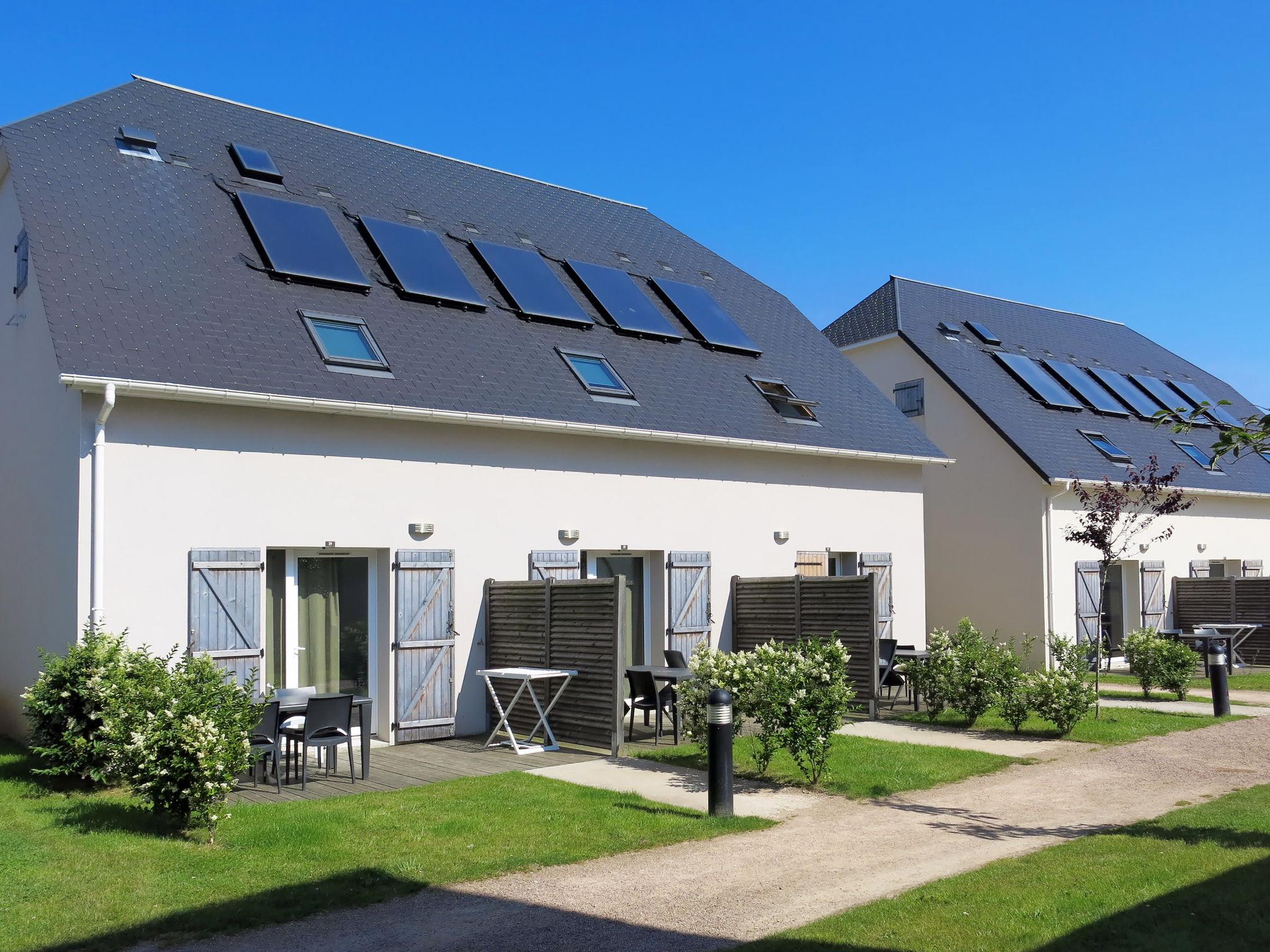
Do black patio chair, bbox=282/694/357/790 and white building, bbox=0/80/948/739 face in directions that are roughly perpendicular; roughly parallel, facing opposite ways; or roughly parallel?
roughly parallel, facing opposite ways

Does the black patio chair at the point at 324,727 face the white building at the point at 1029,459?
no

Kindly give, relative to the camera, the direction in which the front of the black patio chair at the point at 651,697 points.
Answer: facing away from the viewer and to the right of the viewer

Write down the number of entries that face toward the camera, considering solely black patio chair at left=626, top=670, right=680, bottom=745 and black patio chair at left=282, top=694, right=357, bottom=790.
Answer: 0

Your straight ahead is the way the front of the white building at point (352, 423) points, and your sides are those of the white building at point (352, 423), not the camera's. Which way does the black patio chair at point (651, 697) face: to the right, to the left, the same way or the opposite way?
to the left

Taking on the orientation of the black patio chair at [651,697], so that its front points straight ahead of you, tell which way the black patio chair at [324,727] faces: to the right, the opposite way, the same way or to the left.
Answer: to the left

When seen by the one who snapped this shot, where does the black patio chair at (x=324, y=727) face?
facing away from the viewer and to the left of the viewer

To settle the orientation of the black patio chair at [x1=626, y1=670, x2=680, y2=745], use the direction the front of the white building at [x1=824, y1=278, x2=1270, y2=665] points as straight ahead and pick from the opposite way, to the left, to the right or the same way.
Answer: to the left

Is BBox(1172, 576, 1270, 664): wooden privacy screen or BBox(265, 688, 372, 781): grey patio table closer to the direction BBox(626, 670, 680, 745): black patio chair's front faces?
the wooden privacy screen

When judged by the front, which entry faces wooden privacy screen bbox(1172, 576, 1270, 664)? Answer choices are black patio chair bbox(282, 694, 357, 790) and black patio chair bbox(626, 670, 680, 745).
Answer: black patio chair bbox(626, 670, 680, 745)

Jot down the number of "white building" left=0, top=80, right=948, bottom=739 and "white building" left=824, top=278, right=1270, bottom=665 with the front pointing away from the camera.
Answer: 0
